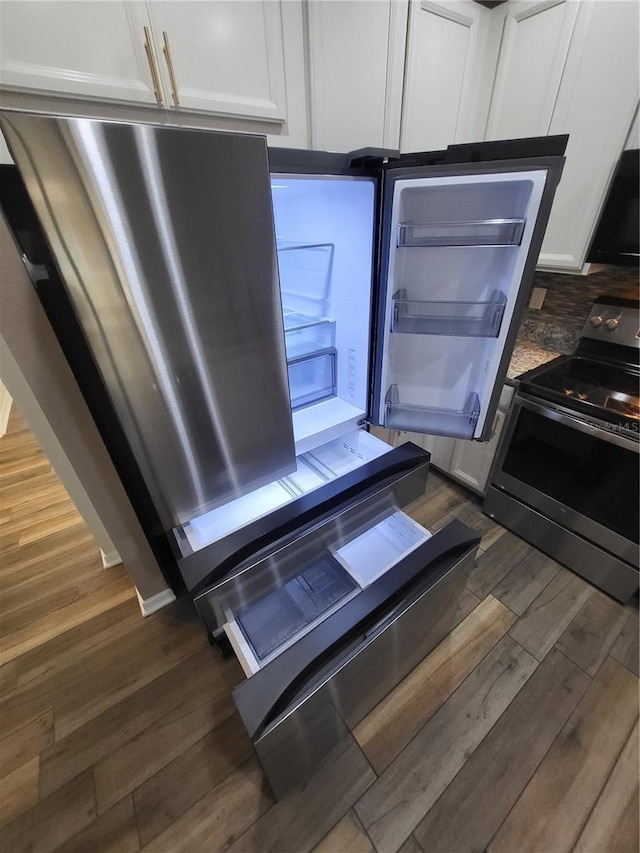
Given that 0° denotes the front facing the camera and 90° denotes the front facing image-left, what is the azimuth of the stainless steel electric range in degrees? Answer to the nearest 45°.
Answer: approximately 45°

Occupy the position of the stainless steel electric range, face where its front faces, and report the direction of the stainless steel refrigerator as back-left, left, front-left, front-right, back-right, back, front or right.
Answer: front

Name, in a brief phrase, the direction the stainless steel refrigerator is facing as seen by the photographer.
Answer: facing the viewer and to the right of the viewer

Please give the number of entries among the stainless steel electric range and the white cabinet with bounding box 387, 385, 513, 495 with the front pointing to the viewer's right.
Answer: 0

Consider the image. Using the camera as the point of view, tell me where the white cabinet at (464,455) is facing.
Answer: facing the viewer and to the left of the viewer

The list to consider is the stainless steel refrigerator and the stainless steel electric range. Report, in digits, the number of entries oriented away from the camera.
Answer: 0

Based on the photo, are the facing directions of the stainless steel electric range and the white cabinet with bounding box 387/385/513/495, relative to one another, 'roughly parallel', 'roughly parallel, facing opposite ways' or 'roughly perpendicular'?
roughly parallel

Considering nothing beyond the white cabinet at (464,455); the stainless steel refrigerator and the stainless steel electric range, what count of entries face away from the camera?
0
